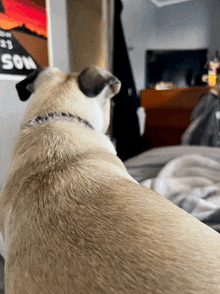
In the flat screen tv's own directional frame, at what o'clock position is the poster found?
The poster is roughly at 1 o'clock from the flat screen tv.

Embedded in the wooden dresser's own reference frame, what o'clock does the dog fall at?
The dog is roughly at 12 o'clock from the wooden dresser.

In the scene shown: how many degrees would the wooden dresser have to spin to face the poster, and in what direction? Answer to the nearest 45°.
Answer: approximately 45° to its right

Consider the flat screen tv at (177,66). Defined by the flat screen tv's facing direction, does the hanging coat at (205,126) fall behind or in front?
in front

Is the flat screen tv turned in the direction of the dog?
yes

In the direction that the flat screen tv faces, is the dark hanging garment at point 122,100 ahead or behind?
ahead

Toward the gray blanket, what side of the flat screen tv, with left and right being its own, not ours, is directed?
front

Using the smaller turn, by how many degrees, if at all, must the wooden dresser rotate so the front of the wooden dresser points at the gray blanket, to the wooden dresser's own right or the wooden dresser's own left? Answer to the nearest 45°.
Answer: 0° — it already faces it

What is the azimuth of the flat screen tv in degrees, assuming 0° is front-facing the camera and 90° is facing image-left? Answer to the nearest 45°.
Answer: approximately 0°
